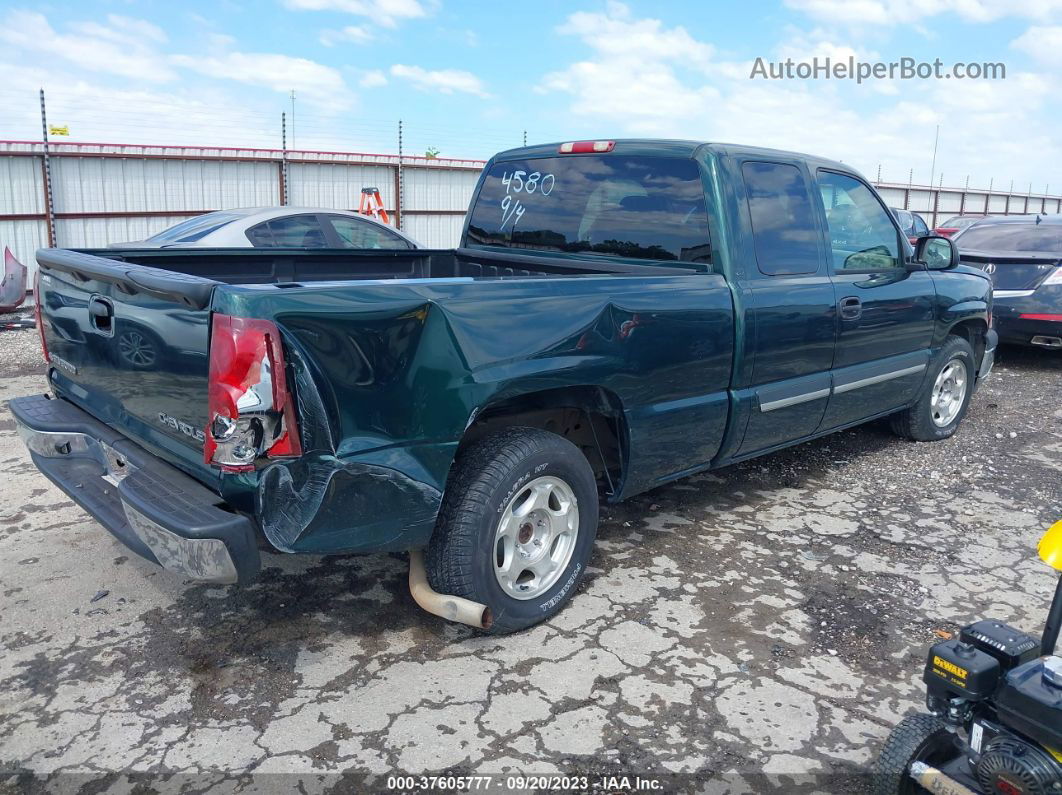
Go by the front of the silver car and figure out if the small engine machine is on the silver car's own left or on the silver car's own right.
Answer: on the silver car's own right

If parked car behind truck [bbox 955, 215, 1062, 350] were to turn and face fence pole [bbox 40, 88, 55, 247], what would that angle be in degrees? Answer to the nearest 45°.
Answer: approximately 135° to its left

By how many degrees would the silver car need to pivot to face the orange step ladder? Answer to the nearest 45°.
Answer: approximately 45° to its left

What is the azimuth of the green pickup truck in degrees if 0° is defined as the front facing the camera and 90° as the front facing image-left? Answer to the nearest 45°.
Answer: approximately 225°

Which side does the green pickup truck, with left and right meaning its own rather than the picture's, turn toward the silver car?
left

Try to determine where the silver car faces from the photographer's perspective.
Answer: facing away from the viewer and to the right of the viewer

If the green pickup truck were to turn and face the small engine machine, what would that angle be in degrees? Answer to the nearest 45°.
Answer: approximately 90° to its right

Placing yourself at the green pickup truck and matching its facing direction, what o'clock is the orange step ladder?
The orange step ladder is roughly at 10 o'clock from the green pickup truck.

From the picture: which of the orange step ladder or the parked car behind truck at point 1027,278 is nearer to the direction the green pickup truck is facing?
the parked car behind truck
